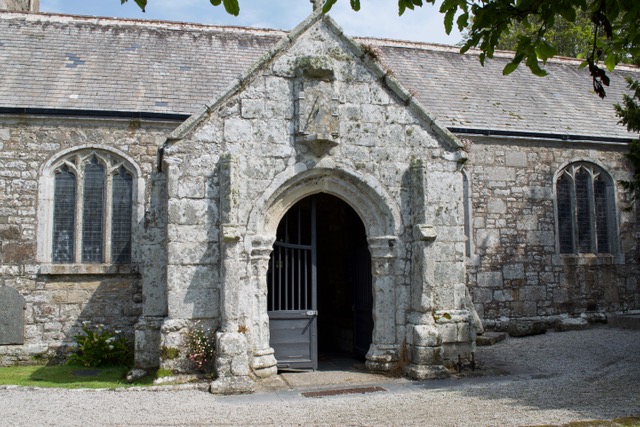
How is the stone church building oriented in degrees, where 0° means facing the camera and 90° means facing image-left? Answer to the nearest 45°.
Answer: approximately 0°

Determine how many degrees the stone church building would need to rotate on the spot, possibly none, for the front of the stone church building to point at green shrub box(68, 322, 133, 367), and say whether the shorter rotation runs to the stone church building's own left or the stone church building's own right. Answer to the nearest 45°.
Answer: approximately 90° to the stone church building's own right
